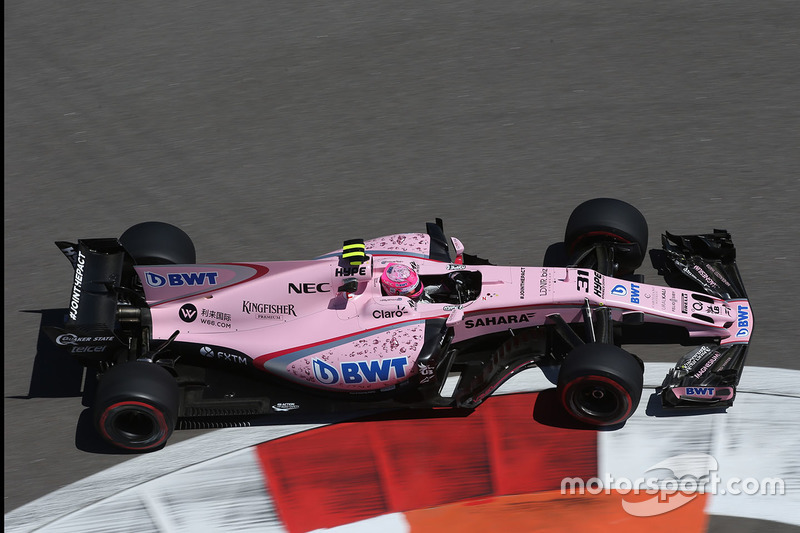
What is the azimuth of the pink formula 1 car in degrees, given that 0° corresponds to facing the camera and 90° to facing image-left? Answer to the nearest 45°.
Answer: approximately 270°
